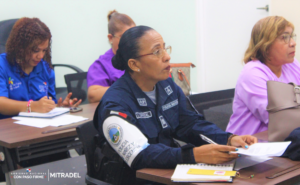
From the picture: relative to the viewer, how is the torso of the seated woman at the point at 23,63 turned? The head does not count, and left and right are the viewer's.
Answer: facing the viewer and to the right of the viewer

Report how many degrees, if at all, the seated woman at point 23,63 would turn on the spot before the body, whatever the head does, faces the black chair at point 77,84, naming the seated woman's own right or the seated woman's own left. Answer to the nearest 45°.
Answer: approximately 90° to the seated woman's own left

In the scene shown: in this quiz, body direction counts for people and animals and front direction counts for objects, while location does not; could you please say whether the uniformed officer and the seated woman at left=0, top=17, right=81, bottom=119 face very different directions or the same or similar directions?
same or similar directions

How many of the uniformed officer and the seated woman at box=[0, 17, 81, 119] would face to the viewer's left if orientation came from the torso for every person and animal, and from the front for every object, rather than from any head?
0

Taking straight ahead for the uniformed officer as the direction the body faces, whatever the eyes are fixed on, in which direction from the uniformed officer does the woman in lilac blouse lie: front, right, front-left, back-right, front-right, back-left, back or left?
left

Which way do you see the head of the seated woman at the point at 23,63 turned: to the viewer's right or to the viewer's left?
to the viewer's right
